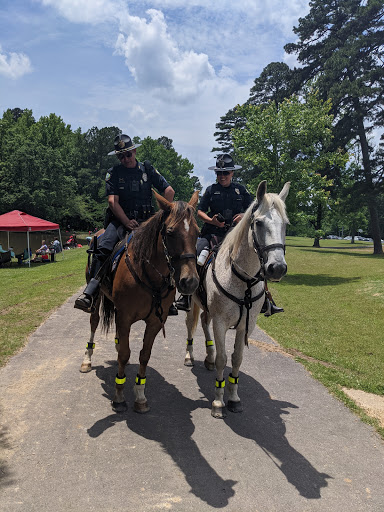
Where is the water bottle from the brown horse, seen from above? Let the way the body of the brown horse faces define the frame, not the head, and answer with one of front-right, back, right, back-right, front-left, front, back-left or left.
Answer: left

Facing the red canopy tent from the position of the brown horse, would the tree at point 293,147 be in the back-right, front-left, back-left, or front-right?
front-right

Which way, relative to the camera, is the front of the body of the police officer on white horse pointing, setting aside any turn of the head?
toward the camera

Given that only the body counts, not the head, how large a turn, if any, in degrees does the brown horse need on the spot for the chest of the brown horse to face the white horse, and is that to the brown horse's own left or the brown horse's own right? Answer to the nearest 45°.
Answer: approximately 45° to the brown horse's own left

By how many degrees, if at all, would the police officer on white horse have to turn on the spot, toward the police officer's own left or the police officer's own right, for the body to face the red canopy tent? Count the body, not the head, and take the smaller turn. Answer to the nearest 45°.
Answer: approximately 135° to the police officer's own right

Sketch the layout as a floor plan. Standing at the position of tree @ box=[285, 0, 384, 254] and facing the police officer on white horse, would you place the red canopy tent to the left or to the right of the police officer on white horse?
right

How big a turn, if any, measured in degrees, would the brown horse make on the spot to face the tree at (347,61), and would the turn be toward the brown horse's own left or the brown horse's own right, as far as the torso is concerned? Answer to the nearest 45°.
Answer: approximately 90° to the brown horse's own left

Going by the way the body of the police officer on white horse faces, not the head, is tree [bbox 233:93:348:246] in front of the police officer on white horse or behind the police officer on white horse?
behind

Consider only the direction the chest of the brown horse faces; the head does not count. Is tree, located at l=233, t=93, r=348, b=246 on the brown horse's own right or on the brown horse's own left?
on the brown horse's own left

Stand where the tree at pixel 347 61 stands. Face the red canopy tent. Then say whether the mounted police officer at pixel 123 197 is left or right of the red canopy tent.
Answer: left

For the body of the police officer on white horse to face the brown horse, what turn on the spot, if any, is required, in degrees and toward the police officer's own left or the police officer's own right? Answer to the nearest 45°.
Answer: approximately 45° to the police officer's own right
